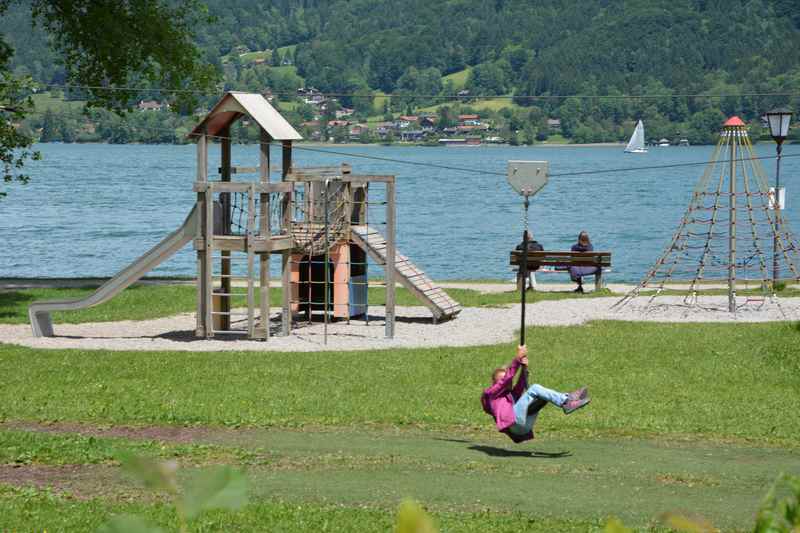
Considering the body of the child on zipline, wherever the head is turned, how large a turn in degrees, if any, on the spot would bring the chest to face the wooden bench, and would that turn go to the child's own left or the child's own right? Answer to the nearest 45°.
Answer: approximately 90° to the child's own left

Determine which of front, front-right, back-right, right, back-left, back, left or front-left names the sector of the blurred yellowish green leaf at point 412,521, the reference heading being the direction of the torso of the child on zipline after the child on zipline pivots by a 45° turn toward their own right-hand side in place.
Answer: front-right

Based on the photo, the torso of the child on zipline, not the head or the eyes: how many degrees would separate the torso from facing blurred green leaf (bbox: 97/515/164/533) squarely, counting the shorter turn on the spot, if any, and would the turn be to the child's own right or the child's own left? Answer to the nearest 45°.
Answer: approximately 90° to the child's own right

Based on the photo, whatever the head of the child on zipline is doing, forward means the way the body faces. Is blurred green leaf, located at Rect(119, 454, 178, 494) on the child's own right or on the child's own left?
on the child's own right

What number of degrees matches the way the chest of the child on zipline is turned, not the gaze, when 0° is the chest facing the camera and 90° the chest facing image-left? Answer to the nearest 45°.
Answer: approximately 270°

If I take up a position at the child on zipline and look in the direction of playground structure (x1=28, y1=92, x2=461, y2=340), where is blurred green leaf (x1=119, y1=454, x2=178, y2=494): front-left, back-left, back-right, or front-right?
back-left
